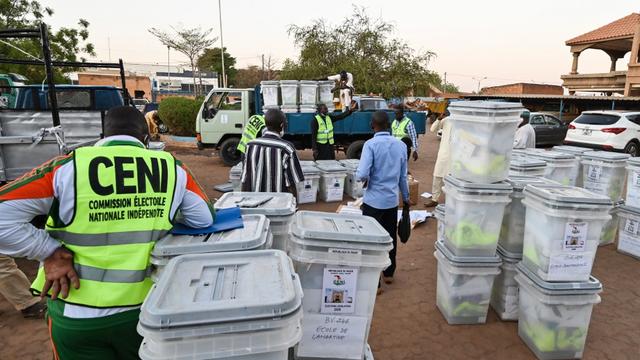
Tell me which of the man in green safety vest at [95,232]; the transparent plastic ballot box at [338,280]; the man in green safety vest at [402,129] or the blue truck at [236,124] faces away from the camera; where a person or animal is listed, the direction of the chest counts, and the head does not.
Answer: the man in green safety vest at [95,232]

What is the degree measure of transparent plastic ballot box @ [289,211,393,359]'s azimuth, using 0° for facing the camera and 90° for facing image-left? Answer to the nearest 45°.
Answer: approximately 0°

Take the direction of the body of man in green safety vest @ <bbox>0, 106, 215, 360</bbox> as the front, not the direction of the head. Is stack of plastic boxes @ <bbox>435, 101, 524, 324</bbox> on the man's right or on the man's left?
on the man's right

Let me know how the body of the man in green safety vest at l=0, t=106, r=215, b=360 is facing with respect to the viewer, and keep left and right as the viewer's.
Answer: facing away from the viewer

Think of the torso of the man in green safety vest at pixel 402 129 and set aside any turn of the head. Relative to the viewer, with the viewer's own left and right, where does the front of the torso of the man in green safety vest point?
facing the viewer and to the left of the viewer

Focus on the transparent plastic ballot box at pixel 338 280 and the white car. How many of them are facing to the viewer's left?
0

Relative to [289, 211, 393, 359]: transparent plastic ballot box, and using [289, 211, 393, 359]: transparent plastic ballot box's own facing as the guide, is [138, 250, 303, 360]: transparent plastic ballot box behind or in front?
in front

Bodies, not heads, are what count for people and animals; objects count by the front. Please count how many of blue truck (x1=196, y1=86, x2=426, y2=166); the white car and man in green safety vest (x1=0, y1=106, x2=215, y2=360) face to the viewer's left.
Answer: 1

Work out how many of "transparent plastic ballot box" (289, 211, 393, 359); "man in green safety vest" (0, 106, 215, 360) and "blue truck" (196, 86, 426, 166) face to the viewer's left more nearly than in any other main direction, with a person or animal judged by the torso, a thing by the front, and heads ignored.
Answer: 1

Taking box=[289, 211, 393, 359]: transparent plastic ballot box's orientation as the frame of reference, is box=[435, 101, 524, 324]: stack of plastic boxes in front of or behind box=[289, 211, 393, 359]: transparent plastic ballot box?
behind

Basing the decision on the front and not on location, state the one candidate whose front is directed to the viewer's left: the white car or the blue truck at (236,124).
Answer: the blue truck

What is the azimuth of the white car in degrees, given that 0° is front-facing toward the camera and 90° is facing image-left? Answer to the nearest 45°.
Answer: approximately 225°

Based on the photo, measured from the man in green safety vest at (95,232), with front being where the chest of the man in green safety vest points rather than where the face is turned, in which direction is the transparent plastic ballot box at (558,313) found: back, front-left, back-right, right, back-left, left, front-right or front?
right

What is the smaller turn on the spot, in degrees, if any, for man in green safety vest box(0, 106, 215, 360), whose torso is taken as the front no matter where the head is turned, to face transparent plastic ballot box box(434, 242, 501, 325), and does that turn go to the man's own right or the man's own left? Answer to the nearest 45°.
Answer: approximately 90° to the man's own right

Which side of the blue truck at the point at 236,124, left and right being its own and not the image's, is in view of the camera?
left
